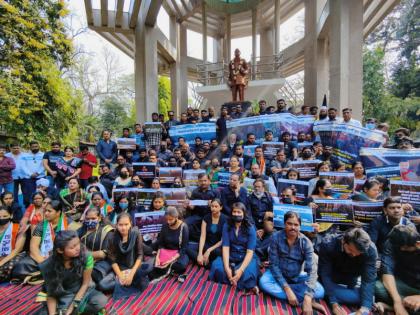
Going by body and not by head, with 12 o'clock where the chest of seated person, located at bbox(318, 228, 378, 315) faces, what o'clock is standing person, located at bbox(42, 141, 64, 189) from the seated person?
The standing person is roughly at 3 o'clock from the seated person.

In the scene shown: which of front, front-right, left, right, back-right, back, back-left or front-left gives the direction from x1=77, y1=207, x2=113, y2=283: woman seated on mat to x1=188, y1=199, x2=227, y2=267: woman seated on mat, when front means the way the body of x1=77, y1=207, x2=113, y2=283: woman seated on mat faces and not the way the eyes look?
left

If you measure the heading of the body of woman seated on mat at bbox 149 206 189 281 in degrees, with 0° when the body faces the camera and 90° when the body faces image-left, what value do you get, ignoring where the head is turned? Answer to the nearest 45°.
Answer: approximately 45°

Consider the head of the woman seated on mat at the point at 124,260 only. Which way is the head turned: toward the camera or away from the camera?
toward the camera

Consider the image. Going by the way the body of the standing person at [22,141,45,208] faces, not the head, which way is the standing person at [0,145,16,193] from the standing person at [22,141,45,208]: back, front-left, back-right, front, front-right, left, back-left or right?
right

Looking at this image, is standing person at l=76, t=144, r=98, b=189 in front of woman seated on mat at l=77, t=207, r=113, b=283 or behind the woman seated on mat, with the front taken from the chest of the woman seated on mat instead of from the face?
behind

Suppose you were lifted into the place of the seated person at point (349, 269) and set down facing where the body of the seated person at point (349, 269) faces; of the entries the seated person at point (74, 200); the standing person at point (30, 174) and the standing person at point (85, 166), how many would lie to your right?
3

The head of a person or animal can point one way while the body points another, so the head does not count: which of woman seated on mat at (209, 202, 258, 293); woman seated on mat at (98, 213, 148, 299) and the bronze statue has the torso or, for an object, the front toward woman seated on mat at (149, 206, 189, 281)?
the bronze statue

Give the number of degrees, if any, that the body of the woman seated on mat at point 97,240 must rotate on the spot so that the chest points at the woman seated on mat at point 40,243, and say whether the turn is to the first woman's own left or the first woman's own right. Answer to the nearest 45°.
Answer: approximately 135° to the first woman's own right

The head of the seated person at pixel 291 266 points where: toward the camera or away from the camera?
toward the camera

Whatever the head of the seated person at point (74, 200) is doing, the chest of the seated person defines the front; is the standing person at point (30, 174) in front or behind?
behind

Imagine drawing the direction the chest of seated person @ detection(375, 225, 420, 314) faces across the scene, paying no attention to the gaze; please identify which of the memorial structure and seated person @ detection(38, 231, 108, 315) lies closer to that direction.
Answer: the seated person

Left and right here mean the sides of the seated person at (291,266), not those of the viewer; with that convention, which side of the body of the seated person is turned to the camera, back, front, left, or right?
front

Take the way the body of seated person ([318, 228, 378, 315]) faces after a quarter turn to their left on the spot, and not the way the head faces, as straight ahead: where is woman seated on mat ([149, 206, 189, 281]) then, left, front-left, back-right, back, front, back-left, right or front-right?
back

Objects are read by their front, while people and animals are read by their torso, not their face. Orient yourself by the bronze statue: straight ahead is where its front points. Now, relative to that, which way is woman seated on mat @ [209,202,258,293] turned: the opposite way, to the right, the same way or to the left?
the same way

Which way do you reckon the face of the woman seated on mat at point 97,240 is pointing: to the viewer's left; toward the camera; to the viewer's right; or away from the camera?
toward the camera

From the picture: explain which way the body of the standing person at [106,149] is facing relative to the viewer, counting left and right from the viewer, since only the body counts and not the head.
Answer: facing the viewer

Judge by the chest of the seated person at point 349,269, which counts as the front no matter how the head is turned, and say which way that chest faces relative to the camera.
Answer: toward the camera
